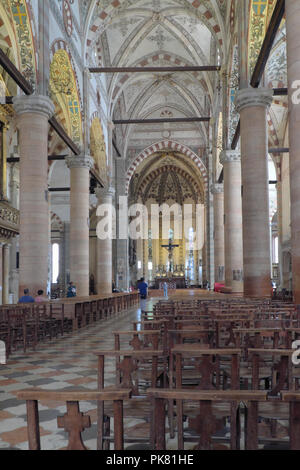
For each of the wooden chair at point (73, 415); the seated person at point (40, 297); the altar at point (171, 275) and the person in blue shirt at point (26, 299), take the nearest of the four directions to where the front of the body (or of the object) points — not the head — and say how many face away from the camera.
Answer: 3

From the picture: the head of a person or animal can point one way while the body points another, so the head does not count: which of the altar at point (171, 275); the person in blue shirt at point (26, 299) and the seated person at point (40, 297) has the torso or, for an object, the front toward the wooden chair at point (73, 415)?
the altar

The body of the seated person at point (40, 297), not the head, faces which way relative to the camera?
away from the camera

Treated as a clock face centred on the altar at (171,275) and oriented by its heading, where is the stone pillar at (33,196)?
The stone pillar is roughly at 12 o'clock from the altar.

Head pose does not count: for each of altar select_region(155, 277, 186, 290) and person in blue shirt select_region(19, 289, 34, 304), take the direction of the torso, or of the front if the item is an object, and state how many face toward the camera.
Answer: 1

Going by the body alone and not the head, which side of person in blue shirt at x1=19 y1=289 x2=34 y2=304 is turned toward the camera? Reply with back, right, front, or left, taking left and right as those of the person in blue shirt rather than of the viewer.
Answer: back

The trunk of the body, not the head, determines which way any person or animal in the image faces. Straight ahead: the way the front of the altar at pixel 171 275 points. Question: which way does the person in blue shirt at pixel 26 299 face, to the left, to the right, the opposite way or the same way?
the opposite way

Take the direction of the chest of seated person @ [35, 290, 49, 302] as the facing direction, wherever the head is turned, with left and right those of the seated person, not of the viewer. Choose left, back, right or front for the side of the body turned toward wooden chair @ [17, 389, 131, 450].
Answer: back

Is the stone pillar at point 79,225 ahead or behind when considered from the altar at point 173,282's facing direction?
ahead

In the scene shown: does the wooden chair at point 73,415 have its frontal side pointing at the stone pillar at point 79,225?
yes

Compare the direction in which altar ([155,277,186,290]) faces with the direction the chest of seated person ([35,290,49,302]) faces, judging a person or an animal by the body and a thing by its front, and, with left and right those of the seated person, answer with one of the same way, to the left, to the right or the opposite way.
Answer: the opposite way

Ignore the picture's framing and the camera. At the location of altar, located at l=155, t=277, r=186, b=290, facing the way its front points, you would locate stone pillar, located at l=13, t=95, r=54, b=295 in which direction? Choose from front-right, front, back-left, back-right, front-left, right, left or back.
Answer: front

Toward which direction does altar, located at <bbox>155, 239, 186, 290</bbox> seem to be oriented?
toward the camera

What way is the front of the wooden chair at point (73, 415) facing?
away from the camera

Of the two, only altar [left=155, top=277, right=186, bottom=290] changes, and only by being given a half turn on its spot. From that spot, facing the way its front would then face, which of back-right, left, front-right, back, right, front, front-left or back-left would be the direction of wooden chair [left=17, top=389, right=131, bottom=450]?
back

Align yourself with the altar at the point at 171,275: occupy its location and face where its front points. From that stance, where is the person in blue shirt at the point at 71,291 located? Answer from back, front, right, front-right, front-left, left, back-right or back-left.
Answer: front
